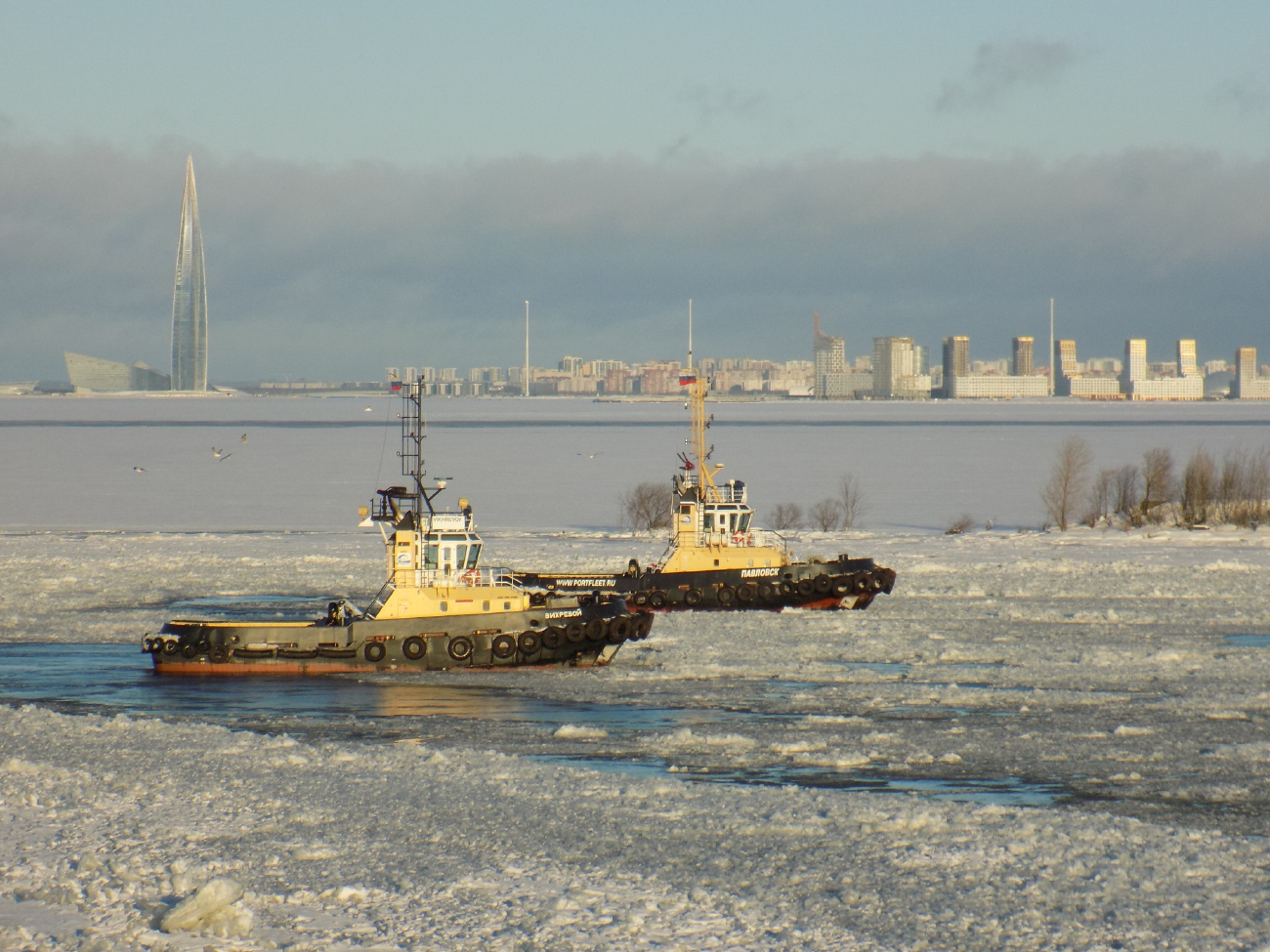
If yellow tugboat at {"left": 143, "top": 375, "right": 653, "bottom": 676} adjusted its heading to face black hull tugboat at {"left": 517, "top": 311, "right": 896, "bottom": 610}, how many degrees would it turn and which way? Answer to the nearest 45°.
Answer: approximately 45° to its left

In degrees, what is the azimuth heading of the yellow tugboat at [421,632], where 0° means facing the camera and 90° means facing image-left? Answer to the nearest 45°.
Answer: approximately 270°
